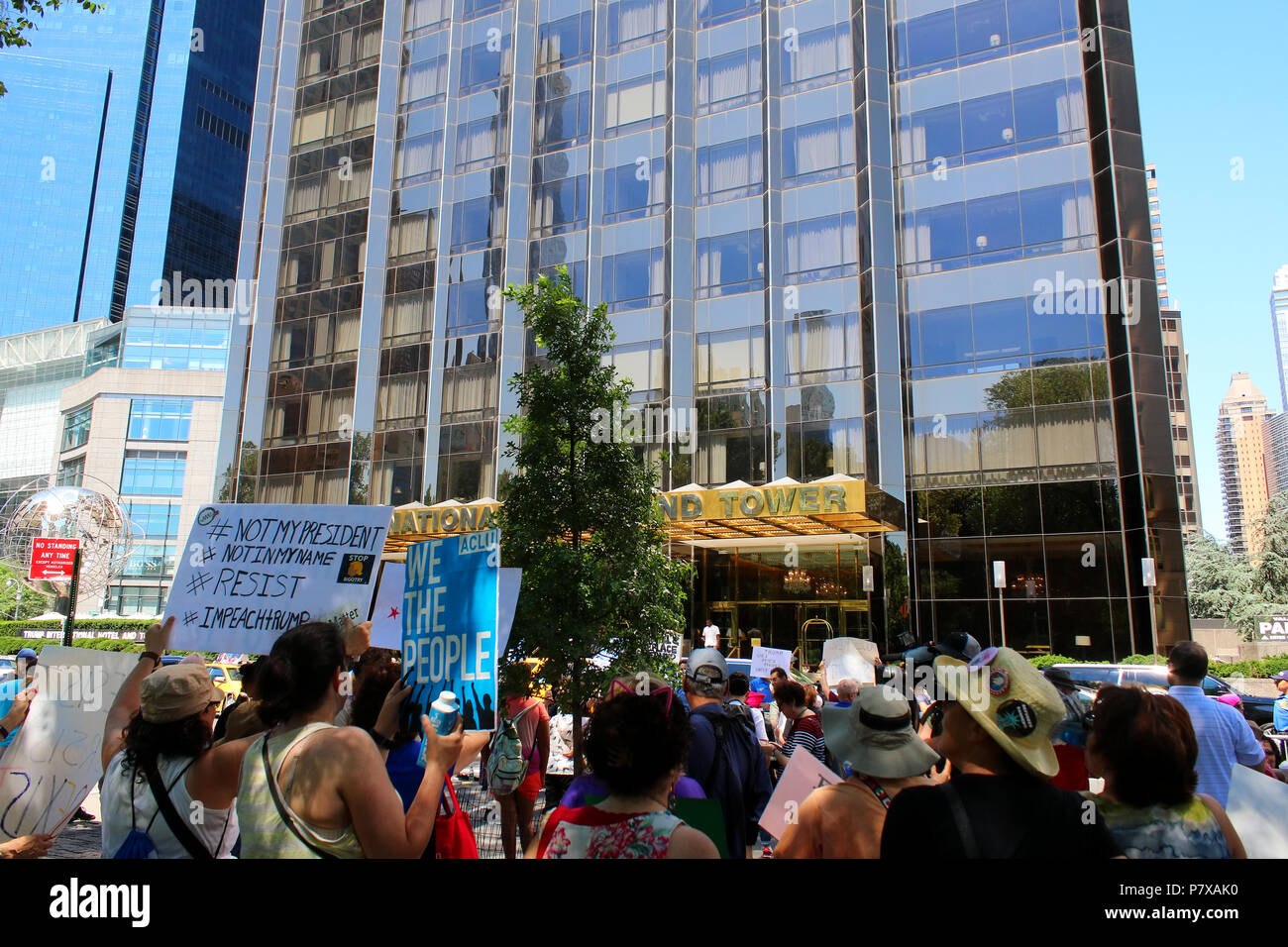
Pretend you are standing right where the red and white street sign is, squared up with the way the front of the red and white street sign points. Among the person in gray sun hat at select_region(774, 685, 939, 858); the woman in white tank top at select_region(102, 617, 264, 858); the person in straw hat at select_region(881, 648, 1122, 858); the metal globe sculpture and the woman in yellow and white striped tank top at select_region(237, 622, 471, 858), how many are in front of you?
4

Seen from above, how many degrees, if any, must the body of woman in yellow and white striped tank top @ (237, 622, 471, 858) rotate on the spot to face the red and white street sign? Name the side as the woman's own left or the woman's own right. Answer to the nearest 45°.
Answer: approximately 45° to the woman's own left

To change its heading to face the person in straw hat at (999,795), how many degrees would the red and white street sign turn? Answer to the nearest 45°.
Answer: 0° — it already faces them

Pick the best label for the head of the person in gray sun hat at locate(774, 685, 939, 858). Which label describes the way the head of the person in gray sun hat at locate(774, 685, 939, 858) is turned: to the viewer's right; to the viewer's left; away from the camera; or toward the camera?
away from the camera

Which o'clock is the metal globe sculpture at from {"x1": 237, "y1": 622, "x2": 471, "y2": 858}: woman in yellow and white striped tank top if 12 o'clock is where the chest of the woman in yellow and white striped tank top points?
The metal globe sculpture is roughly at 10 o'clock from the woman in yellow and white striped tank top.

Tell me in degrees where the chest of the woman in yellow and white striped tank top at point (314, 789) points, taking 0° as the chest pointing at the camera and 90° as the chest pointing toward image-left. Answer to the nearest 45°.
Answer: approximately 225°

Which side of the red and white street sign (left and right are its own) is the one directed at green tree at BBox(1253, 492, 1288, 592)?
left

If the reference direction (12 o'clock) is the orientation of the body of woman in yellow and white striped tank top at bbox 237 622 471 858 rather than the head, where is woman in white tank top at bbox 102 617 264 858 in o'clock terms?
woman in white tank top at bbox 102 617 264 858 is roughly at 9 o'clock from woman in yellow and white striped tank top at bbox 237 622 471 858.

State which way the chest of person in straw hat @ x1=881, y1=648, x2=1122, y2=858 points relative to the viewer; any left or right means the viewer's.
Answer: facing away from the viewer and to the left of the viewer

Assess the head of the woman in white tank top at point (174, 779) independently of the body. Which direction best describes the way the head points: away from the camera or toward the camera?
away from the camera

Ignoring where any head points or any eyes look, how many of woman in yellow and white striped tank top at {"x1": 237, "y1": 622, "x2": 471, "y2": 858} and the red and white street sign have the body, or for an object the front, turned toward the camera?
1
